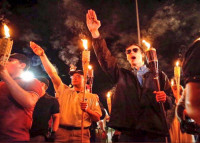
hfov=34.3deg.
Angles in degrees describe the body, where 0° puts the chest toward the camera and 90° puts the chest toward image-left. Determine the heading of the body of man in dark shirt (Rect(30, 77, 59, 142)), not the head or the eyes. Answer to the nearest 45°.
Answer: approximately 45°

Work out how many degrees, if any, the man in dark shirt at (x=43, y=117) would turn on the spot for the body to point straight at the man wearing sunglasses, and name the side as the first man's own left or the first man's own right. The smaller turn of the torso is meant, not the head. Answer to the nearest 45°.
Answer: approximately 90° to the first man's own left

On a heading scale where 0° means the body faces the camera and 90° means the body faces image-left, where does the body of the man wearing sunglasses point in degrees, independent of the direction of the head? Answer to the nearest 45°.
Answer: approximately 0°

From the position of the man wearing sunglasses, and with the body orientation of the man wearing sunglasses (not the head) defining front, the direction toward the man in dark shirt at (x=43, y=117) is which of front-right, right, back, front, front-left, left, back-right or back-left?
back-right
